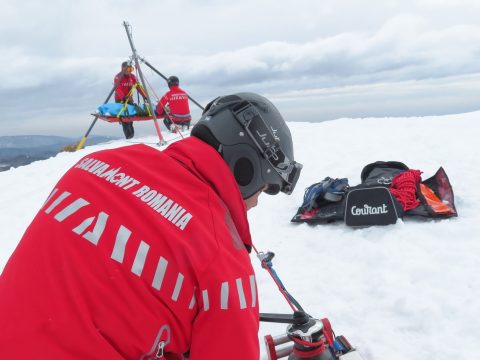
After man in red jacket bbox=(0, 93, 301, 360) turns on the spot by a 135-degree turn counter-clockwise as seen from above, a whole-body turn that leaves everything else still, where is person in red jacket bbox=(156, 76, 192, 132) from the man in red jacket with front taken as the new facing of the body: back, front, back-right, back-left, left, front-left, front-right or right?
right

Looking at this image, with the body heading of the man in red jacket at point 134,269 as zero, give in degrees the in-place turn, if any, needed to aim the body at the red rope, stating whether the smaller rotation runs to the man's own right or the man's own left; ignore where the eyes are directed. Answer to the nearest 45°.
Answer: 0° — they already face it

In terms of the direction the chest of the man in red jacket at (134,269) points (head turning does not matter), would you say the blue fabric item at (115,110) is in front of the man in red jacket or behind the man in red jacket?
in front

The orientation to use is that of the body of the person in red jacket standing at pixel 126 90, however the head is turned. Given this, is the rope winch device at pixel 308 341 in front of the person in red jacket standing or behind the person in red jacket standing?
in front

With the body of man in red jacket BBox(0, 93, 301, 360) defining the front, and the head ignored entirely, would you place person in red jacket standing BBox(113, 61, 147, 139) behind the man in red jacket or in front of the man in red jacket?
in front

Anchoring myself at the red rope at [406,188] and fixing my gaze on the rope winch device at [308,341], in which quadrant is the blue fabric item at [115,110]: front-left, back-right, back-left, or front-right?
back-right

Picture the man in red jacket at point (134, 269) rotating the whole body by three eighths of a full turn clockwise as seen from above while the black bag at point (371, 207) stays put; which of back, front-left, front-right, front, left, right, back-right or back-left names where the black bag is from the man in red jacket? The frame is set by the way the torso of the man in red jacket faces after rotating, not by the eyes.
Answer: back-left

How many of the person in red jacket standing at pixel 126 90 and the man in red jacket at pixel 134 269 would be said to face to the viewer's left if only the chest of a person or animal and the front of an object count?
0

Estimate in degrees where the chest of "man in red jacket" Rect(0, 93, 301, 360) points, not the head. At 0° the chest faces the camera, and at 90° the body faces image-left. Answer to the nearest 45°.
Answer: approximately 225°

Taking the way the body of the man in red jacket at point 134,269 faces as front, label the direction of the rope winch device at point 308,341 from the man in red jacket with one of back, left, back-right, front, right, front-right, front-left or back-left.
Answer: front

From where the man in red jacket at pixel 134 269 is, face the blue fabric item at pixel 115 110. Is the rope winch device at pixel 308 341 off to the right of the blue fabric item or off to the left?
right

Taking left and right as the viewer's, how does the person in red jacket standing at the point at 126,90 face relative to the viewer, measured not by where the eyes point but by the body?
facing the viewer and to the right of the viewer
